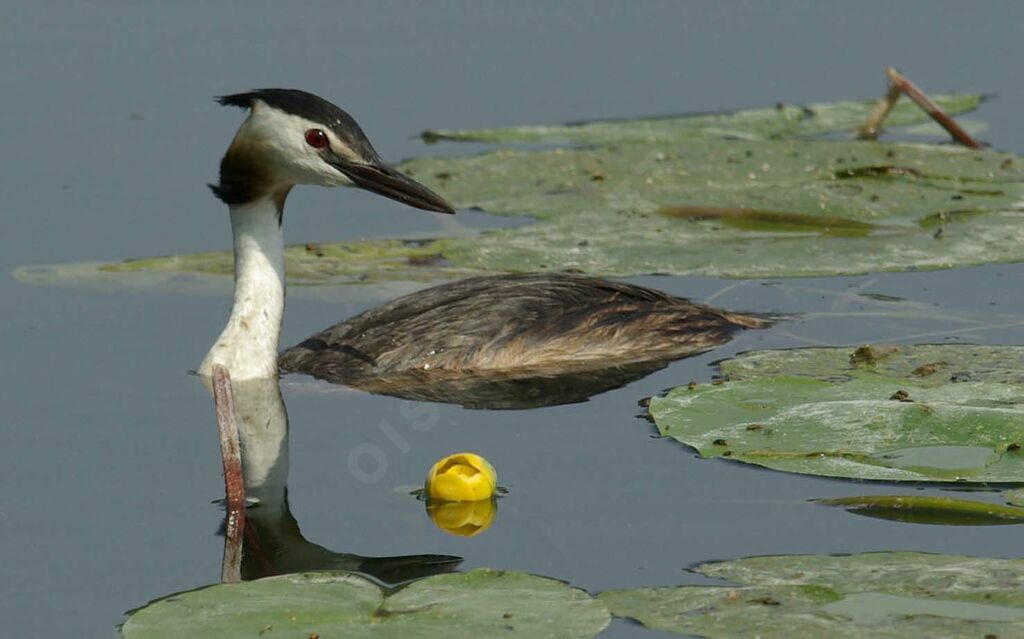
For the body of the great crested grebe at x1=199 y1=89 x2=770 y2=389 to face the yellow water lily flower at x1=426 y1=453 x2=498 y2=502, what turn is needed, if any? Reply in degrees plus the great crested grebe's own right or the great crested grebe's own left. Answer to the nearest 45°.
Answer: approximately 90° to the great crested grebe's own left

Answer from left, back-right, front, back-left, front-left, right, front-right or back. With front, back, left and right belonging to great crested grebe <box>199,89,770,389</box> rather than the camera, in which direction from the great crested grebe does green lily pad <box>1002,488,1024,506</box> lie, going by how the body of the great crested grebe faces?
back-left

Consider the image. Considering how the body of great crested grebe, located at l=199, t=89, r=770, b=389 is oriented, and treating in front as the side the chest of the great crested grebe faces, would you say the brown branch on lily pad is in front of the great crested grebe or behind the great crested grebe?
behind

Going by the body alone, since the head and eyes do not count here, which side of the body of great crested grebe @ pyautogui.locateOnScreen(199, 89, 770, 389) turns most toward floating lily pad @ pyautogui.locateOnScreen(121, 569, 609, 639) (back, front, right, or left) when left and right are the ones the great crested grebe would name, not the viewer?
left

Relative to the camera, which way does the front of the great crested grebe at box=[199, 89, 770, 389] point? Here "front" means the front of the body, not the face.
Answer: to the viewer's left

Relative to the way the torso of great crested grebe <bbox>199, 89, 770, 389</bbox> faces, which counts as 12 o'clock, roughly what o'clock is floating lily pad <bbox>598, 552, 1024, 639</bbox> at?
The floating lily pad is roughly at 8 o'clock from the great crested grebe.

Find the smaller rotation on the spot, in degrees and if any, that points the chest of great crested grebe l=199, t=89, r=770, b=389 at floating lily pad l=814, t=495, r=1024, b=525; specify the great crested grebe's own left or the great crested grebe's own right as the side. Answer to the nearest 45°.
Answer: approximately 135° to the great crested grebe's own left

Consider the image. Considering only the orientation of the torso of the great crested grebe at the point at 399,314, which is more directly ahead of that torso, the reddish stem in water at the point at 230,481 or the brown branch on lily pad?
the reddish stem in water
